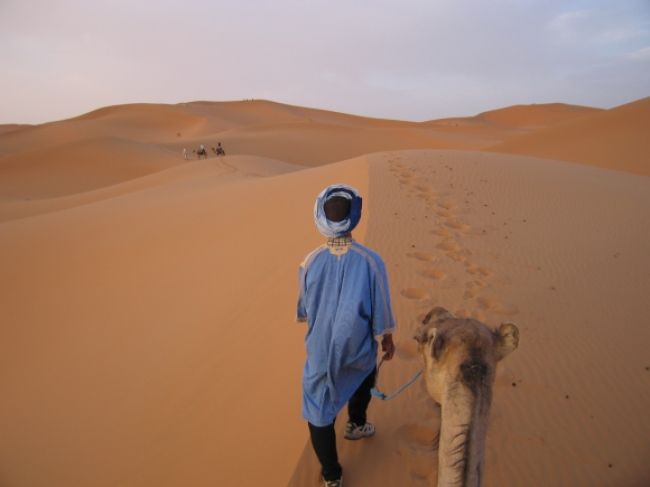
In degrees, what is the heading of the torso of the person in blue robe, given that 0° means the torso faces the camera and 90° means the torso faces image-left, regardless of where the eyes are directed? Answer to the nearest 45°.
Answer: approximately 180°

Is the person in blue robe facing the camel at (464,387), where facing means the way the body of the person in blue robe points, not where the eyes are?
no
